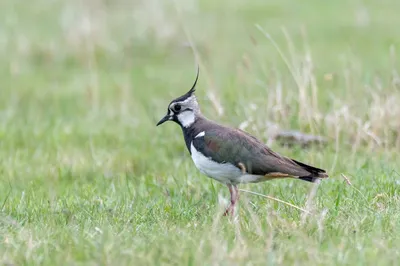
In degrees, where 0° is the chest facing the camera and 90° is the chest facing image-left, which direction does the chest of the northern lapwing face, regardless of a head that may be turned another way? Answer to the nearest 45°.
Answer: approximately 90°
